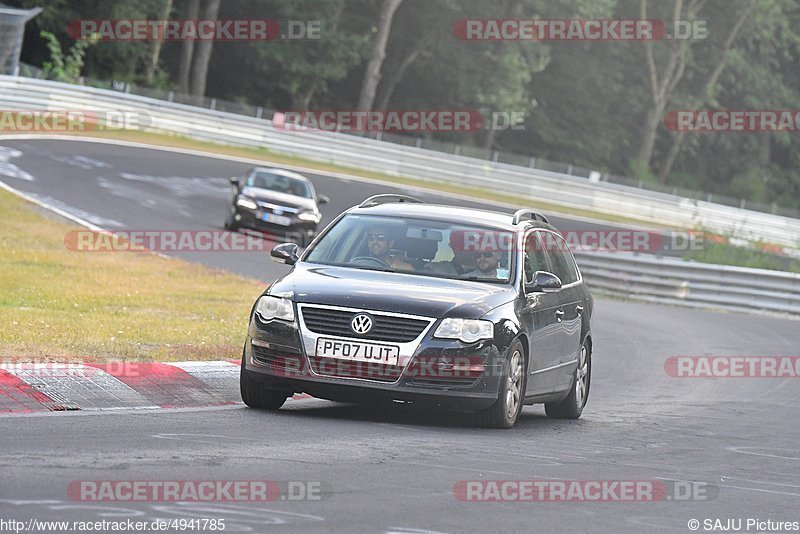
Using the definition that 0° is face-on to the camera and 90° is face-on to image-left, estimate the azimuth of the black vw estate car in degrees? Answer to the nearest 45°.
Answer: approximately 45°

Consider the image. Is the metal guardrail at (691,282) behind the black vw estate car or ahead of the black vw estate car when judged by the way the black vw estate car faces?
behind

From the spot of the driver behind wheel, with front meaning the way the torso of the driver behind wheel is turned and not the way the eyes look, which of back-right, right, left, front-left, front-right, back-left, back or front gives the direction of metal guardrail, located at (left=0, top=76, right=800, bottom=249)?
back-right

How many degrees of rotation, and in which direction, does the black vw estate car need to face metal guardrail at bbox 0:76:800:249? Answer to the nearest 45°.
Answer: approximately 135° to its right

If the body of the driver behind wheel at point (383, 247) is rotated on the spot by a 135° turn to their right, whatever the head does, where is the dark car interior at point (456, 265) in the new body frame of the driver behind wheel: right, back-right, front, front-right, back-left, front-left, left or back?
right
